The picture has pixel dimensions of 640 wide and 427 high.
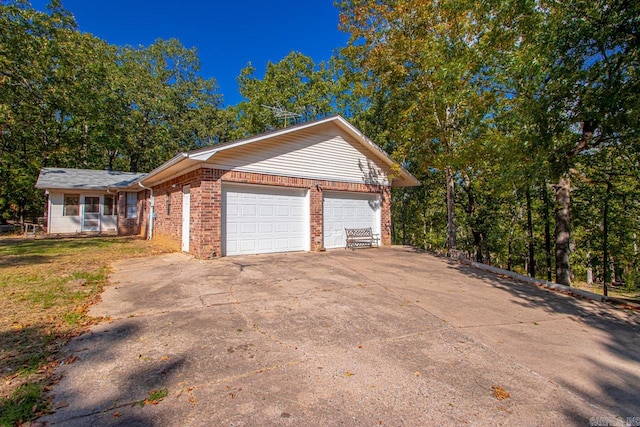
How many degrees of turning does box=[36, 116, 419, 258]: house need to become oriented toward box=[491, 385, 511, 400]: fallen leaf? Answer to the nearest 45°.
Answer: approximately 45° to its right

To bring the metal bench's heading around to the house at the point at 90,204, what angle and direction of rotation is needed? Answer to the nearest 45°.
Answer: approximately 135° to its right

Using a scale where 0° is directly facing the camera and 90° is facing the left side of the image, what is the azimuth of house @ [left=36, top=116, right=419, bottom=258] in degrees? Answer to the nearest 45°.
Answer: approximately 315°

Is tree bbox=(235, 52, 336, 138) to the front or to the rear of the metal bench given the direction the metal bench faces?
to the rear
